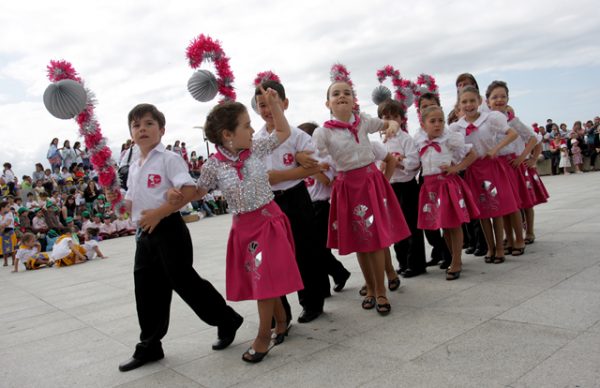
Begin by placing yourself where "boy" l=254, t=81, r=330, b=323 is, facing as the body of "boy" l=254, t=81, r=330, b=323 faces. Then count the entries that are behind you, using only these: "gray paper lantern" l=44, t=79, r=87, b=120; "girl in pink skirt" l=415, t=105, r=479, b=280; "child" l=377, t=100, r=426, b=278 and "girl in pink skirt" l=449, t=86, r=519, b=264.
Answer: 3

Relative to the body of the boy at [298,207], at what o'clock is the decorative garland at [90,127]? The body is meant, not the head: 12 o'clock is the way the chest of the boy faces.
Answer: The decorative garland is roughly at 2 o'clock from the boy.

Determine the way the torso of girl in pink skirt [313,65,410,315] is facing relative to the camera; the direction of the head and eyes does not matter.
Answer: toward the camera

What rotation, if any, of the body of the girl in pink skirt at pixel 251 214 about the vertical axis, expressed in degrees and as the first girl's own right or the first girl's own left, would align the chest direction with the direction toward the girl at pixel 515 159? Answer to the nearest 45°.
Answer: approximately 135° to the first girl's own left

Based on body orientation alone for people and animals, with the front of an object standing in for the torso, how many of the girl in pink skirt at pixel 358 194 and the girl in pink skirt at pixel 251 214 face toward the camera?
2

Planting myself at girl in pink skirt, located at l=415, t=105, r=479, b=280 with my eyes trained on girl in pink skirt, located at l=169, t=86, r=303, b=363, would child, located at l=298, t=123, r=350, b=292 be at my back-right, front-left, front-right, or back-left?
front-right

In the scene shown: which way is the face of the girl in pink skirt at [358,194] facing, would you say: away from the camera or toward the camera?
toward the camera

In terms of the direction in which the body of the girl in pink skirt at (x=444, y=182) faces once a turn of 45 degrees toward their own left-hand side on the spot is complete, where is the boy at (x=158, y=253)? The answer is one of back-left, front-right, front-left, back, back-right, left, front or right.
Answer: front-right

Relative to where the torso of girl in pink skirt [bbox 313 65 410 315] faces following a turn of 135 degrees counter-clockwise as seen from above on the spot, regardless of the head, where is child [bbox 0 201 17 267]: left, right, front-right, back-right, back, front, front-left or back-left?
left

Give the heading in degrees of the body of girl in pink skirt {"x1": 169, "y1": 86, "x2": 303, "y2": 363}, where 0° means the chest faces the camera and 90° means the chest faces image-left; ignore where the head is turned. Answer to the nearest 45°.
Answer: approximately 0°

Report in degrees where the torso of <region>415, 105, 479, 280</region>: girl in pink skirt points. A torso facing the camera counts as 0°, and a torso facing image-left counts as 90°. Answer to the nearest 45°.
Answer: approximately 45°

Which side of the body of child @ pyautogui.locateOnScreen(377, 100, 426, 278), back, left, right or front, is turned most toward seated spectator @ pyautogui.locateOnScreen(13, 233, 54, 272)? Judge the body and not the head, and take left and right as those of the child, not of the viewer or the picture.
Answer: right

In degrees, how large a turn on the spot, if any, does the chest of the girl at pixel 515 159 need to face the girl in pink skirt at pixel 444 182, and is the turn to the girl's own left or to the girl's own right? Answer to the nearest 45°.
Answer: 0° — they already face them

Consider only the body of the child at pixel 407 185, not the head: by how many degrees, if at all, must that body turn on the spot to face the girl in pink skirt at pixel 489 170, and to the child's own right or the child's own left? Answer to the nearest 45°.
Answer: approximately 135° to the child's own left
